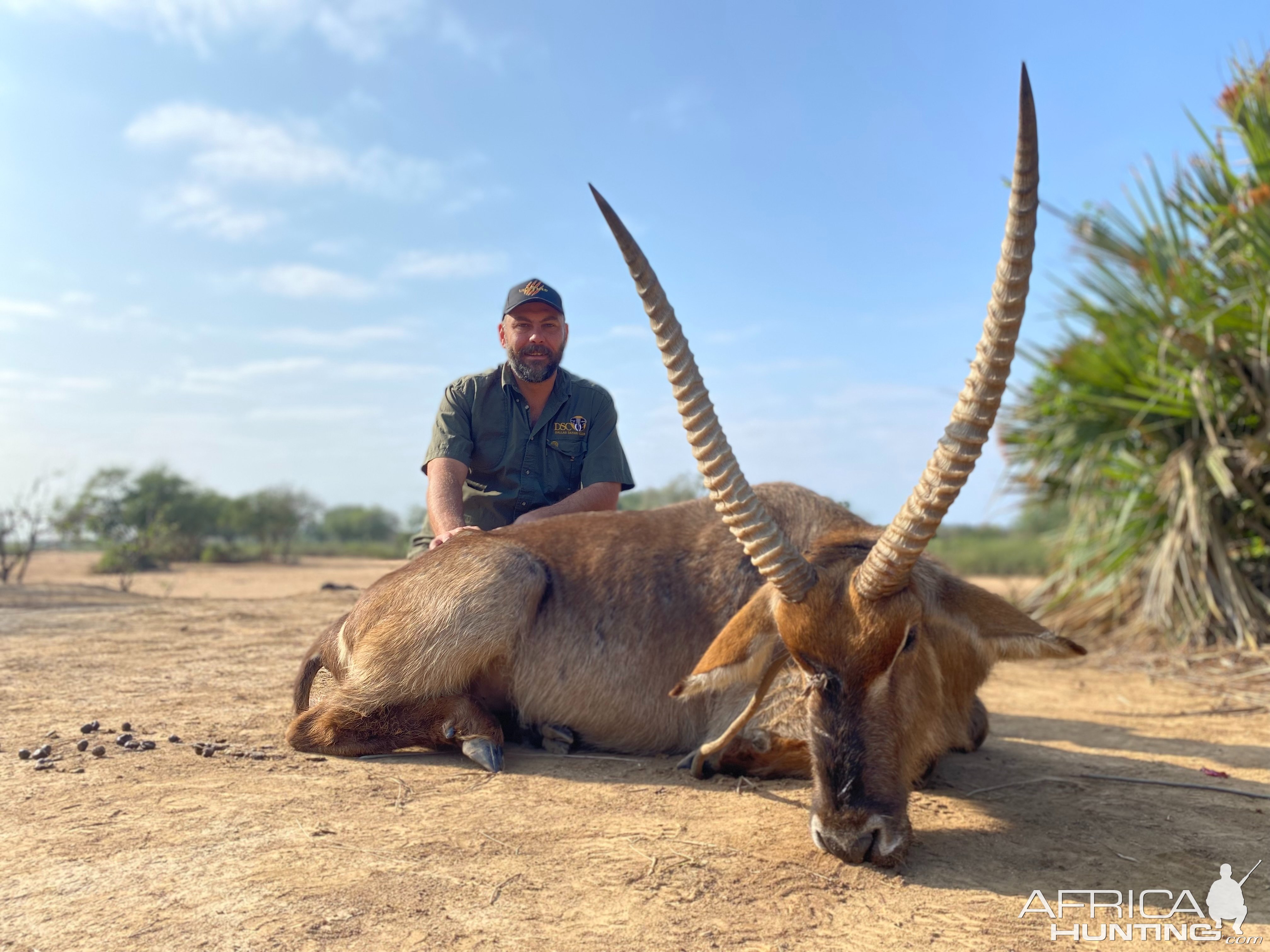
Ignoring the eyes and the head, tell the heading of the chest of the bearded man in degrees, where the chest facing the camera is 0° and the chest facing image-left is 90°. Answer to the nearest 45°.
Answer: approximately 0°

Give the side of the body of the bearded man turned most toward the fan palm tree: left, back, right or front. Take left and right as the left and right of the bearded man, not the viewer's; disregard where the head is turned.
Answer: left

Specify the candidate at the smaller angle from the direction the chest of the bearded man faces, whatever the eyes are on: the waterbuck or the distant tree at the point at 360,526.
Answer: the waterbuck

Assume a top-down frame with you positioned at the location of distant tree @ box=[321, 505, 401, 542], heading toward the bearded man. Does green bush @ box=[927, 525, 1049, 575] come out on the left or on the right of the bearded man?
left

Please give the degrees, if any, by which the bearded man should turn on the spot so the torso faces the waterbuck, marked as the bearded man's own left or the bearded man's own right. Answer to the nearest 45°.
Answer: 0° — they already face it

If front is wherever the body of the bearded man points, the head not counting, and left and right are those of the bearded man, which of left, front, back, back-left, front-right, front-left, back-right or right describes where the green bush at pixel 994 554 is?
back-left

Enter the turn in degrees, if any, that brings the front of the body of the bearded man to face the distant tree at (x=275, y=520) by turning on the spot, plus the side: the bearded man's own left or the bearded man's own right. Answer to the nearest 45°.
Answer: approximately 180°

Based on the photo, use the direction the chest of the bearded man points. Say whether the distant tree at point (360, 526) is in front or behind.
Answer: behind

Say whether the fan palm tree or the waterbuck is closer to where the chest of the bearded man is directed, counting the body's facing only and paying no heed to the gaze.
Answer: the waterbuck

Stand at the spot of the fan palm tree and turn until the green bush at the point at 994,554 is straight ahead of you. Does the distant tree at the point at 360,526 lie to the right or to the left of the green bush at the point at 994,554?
left
